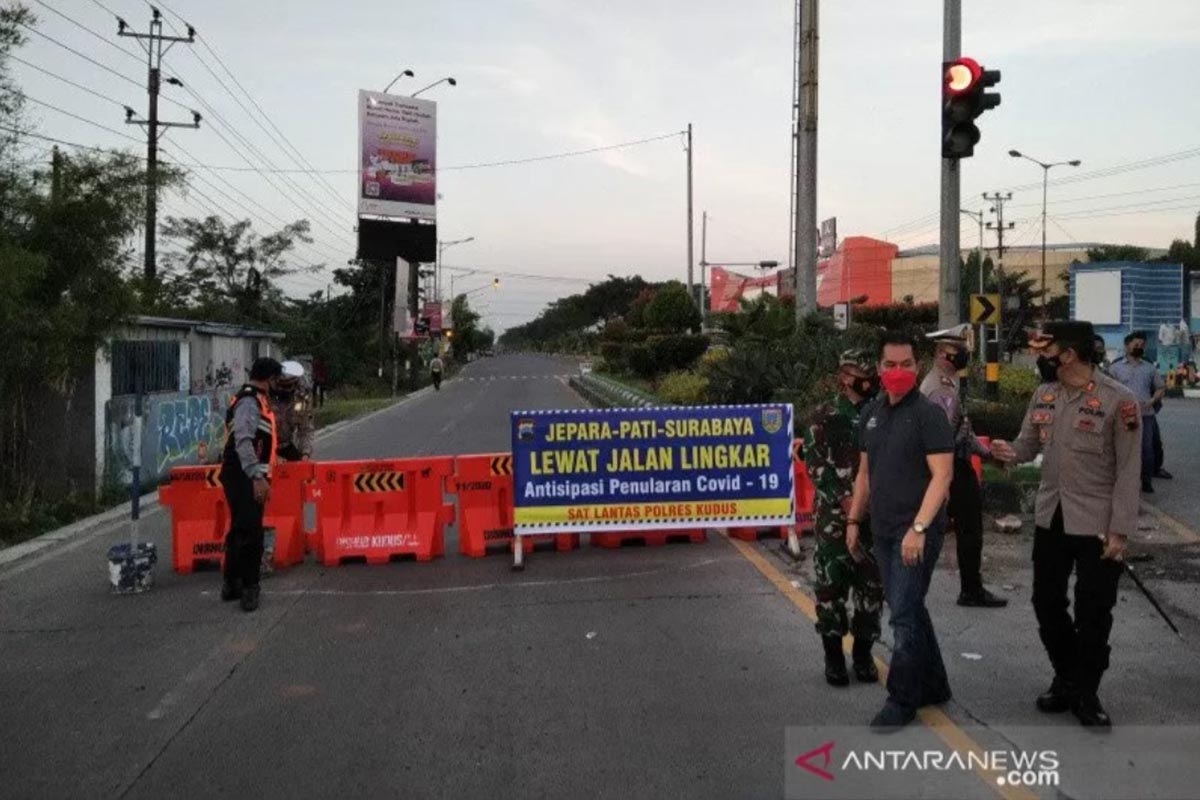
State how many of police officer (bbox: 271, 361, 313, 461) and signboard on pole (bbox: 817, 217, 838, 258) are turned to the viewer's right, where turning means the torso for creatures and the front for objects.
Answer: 0

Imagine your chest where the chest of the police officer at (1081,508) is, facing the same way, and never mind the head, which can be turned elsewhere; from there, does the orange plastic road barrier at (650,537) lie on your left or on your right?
on your right

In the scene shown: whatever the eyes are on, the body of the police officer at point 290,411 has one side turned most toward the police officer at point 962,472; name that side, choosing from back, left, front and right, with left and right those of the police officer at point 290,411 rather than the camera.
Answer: left

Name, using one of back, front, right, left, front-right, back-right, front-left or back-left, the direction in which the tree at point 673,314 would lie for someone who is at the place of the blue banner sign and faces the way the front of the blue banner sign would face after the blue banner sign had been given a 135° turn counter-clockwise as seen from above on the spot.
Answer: front-left

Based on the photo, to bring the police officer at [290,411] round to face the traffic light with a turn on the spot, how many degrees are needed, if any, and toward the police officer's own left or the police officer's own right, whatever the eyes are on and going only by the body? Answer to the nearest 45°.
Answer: approximately 135° to the police officer's own left

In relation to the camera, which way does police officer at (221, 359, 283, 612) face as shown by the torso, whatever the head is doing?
to the viewer's right

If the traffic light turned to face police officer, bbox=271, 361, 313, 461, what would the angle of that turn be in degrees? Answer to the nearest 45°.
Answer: approximately 135° to its right

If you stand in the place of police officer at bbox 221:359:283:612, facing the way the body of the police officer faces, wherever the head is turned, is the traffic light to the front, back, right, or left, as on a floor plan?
front
